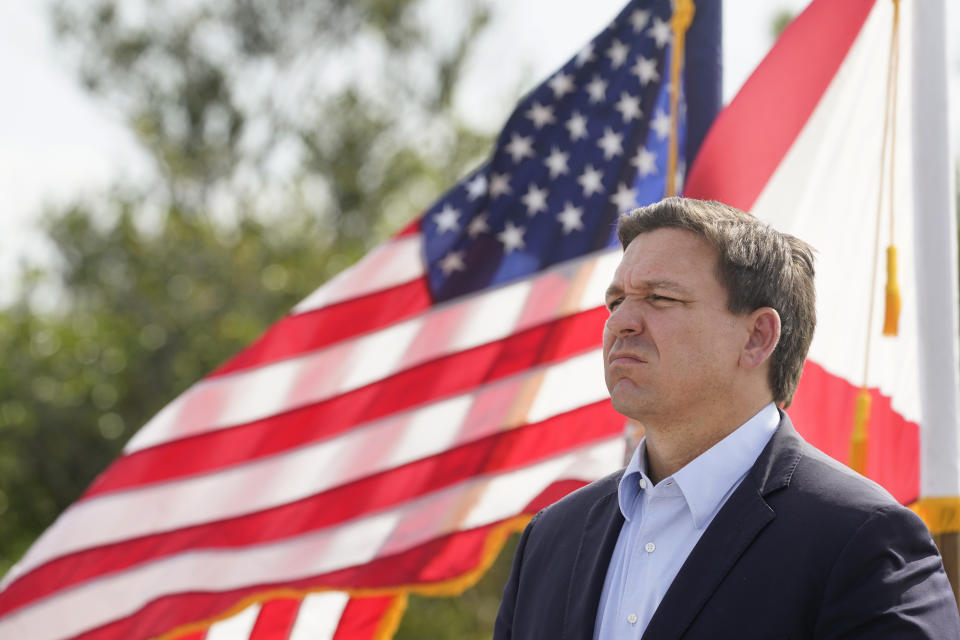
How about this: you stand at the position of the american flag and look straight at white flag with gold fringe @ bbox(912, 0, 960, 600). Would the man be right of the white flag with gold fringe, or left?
right

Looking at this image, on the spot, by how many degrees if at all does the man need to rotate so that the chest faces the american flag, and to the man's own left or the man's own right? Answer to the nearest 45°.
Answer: approximately 90° to the man's own right

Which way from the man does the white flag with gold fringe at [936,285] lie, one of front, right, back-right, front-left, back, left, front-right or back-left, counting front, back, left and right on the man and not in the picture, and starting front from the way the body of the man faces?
back

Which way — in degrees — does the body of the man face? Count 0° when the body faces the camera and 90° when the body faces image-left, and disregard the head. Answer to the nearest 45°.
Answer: approximately 45°
